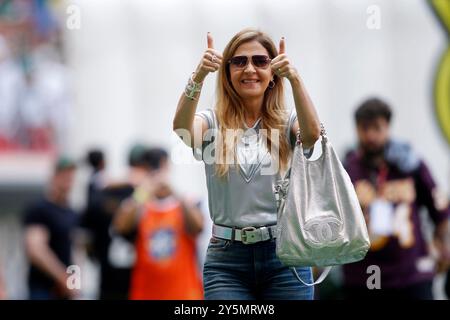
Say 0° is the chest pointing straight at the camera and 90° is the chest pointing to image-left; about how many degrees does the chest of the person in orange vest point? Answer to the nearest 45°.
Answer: approximately 0°

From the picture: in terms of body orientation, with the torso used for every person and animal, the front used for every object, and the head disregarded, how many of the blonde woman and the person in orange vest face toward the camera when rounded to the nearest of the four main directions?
2

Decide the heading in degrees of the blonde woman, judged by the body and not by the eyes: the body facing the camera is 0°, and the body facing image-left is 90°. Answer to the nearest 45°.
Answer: approximately 0°

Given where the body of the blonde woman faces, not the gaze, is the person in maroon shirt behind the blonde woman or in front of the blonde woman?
behind
